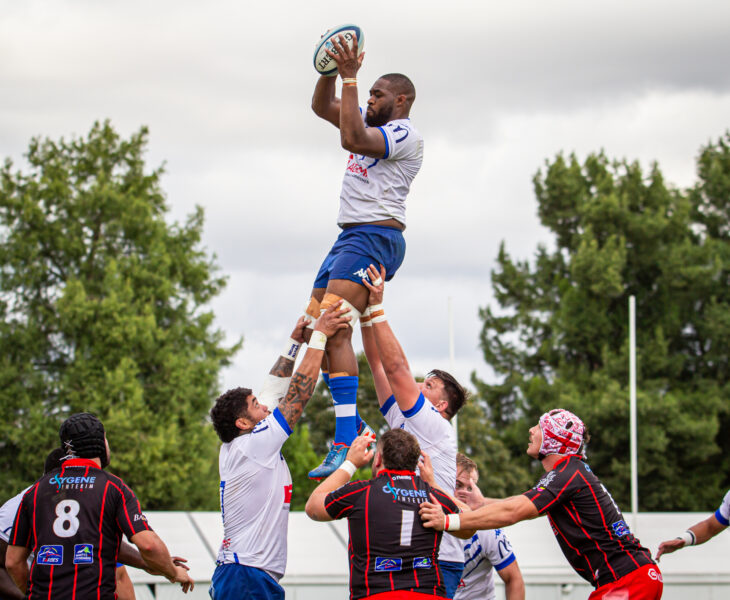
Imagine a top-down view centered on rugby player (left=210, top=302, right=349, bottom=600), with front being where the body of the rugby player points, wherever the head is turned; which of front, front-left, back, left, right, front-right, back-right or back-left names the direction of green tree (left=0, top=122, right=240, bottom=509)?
left

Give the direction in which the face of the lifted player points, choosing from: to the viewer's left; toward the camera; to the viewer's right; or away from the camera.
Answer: to the viewer's left

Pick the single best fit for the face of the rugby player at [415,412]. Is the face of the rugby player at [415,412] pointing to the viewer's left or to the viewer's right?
to the viewer's left

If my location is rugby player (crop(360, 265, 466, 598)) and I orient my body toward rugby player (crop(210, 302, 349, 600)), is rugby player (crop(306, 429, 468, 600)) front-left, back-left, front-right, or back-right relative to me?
front-left

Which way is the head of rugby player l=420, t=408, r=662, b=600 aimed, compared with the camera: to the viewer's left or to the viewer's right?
to the viewer's left

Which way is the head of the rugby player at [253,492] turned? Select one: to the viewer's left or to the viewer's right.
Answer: to the viewer's right

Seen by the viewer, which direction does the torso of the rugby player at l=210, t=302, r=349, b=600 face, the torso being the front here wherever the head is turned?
to the viewer's right

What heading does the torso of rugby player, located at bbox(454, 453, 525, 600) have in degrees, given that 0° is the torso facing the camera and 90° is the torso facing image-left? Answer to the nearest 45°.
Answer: approximately 45°

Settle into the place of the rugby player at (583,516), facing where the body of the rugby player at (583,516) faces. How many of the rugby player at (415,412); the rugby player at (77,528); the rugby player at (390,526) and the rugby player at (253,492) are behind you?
0

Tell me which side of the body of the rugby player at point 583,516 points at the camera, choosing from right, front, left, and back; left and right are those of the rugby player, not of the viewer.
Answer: left

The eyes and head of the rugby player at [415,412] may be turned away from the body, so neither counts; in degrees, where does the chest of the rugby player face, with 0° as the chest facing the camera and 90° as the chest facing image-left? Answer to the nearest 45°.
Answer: approximately 90°

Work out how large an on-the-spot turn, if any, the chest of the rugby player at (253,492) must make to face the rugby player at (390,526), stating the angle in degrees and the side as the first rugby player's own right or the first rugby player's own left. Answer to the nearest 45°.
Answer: approximately 45° to the first rugby player's own right

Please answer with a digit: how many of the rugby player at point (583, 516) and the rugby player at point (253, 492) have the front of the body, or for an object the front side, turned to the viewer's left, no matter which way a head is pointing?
1

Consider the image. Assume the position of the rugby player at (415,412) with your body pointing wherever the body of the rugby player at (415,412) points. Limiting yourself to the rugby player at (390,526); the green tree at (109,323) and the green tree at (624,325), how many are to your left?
1

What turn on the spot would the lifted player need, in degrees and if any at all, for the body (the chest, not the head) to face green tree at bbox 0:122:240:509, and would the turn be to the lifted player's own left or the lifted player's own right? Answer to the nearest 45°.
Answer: approximately 90° to the lifted player's own right

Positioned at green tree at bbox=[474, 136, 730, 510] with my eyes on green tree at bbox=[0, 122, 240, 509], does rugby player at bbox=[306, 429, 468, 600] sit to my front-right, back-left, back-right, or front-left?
front-left
